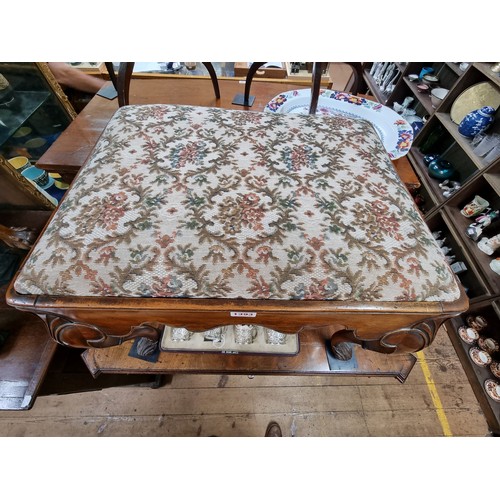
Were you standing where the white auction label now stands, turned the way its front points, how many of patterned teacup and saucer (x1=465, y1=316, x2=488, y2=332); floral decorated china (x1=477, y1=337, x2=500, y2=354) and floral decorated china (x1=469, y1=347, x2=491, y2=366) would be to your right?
0

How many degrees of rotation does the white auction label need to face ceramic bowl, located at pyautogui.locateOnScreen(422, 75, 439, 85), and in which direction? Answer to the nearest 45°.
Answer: approximately 135° to its left

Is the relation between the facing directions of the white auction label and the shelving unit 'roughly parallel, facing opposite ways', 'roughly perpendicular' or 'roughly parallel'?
roughly perpendicular

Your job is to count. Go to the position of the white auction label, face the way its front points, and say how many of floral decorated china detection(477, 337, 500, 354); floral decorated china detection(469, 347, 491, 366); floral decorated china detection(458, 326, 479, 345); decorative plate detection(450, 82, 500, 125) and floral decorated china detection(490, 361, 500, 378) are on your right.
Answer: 0

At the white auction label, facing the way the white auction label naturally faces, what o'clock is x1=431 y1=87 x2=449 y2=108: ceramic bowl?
The ceramic bowl is roughly at 7 o'clock from the white auction label.

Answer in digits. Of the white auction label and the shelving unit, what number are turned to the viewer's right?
0

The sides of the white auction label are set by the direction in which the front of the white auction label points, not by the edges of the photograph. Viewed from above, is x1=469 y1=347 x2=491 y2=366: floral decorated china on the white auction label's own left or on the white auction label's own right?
on the white auction label's own left

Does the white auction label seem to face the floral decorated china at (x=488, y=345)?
no

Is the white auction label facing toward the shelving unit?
no

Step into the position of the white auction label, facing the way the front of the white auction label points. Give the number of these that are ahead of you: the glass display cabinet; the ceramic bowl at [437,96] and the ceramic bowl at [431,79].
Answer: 0

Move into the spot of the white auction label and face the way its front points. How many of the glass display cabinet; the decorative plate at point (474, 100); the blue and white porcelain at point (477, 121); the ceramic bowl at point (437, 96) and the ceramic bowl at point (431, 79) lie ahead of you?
0

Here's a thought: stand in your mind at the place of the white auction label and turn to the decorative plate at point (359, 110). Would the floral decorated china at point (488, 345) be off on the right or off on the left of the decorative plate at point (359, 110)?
right

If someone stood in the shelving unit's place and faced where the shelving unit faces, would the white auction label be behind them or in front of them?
in front

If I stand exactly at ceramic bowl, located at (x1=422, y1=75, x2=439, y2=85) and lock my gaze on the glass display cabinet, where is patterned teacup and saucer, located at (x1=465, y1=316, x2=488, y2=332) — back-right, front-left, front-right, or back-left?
front-left

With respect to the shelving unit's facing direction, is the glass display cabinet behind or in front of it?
in front

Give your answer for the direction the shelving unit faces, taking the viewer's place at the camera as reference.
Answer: facing the viewer and to the left of the viewer

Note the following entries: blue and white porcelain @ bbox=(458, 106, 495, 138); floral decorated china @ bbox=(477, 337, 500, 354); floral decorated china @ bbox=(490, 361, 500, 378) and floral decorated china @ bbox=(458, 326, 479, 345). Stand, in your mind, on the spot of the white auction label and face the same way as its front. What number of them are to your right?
0

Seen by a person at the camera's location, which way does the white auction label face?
facing the viewer
